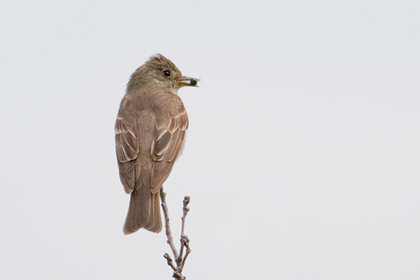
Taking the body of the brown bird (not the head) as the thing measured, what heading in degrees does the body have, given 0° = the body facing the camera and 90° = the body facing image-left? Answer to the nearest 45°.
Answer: approximately 180°
